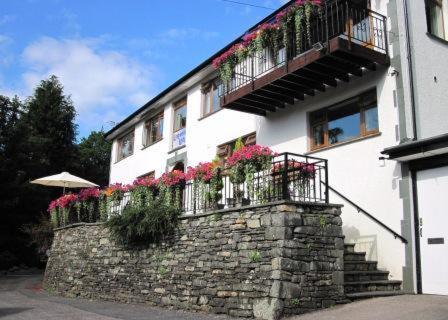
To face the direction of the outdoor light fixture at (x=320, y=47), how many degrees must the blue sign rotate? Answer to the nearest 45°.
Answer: approximately 45° to its left

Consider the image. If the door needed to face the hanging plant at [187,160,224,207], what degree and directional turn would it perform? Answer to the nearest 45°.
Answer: approximately 90° to its right

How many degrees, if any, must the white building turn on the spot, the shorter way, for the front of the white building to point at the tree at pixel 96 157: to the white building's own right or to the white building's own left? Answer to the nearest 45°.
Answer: approximately 90° to the white building's own right

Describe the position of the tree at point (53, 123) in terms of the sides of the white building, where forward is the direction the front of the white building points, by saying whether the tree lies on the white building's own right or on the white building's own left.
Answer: on the white building's own right

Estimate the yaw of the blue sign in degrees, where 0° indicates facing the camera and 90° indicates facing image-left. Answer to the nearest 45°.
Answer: approximately 45°
